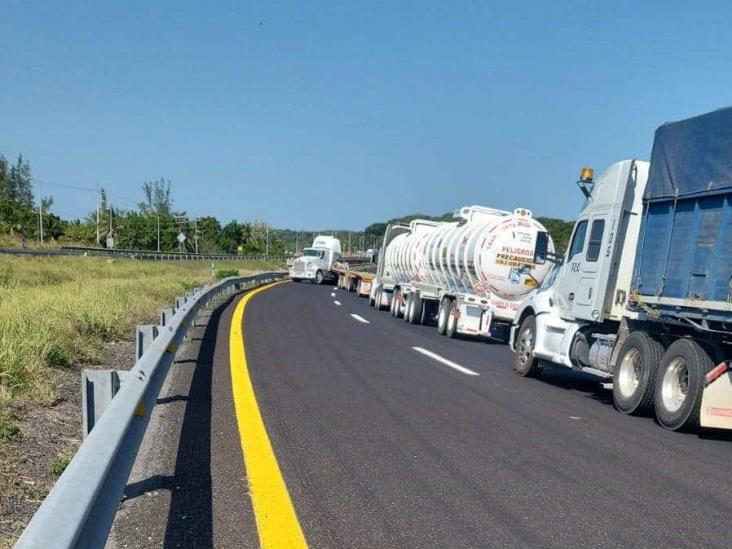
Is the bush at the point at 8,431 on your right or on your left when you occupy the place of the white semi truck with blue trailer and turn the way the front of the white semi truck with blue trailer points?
on your left

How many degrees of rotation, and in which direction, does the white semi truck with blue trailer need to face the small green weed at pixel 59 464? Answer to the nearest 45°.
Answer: approximately 90° to its left

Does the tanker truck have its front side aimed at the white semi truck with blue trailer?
no

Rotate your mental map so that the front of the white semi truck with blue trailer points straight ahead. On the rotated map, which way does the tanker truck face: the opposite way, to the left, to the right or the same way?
the same way

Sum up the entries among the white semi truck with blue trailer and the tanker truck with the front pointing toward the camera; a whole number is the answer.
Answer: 0

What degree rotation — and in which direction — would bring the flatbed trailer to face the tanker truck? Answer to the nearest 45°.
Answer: approximately 135° to its left

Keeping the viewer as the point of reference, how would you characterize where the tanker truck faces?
facing away from the viewer and to the left of the viewer

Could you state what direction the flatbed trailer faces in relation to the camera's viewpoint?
facing away from the viewer and to the left of the viewer

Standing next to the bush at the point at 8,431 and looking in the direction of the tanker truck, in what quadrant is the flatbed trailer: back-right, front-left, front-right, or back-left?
front-left

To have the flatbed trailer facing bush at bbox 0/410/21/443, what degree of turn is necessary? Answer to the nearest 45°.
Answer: approximately 135° to its left

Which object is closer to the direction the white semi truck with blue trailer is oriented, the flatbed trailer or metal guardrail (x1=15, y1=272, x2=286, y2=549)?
the flatbed trailer

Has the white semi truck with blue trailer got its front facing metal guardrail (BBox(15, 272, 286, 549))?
no

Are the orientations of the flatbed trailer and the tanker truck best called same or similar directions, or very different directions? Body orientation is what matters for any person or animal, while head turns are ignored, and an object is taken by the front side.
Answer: same or similar directions

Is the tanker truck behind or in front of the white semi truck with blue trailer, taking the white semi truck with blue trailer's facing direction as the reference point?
in front

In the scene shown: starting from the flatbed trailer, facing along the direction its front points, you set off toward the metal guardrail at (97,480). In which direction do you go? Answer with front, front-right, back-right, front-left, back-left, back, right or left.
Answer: back-left

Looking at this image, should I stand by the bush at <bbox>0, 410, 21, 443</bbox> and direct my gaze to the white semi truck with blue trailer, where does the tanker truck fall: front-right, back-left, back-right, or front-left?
front-left

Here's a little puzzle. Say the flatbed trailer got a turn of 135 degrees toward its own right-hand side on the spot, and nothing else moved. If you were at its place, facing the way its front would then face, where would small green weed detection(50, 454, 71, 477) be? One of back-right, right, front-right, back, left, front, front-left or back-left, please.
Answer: right

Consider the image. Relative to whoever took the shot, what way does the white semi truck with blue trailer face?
facing away from the viewer and to the left of the viewer
